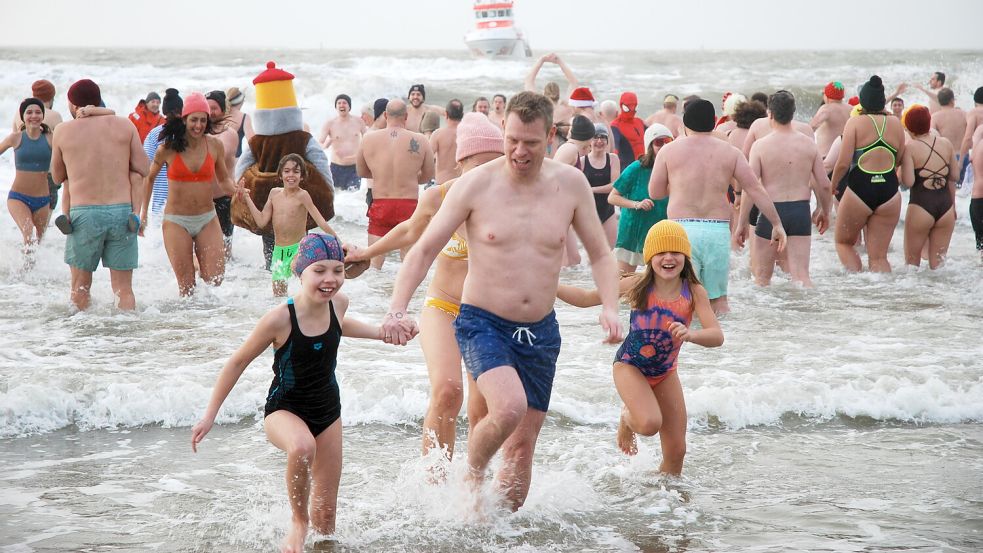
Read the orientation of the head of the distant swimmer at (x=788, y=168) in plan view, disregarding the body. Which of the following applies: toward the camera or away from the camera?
away from the camera

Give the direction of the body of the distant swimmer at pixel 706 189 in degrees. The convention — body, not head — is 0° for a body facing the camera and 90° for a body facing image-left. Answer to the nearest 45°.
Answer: approximately 180°

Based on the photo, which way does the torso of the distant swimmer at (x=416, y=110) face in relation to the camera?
toward the camera

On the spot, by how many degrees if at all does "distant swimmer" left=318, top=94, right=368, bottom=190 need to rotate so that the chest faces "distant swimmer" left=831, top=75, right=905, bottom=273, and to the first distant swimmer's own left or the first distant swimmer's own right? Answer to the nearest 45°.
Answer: approximately 45° to the first distant swimmer's own left

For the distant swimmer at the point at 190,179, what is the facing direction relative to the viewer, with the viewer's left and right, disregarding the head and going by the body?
facing the viewer

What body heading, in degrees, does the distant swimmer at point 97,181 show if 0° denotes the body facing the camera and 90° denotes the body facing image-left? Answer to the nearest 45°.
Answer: approximately 180°

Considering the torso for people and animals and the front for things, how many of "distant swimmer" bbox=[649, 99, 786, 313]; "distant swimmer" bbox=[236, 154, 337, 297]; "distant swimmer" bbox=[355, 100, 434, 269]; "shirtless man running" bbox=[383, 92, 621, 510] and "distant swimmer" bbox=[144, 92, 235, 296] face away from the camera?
2

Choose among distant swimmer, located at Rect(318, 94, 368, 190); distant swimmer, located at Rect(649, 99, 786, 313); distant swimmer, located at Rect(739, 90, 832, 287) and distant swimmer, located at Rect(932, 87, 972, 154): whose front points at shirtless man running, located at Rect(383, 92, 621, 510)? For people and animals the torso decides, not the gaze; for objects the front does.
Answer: distant swimmer, located at Rect(318, 94, 368, 190)

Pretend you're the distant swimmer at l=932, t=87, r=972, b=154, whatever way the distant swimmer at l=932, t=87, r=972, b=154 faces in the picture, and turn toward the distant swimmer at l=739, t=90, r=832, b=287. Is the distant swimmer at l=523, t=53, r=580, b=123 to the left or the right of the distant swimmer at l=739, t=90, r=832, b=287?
right

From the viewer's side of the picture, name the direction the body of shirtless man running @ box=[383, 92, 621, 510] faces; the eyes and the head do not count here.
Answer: toward the camera

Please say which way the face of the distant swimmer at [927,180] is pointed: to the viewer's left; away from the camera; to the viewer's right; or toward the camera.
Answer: away from the camera
